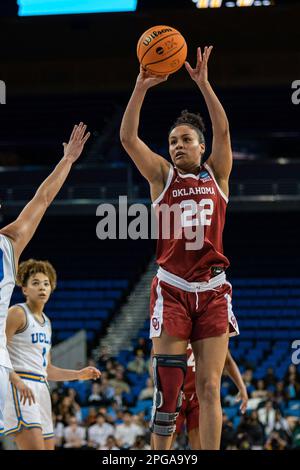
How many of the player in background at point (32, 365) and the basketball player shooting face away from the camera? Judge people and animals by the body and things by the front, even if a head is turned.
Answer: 0

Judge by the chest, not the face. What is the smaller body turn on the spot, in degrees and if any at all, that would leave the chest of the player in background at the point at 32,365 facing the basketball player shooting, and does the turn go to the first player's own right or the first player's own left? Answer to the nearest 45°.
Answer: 0° — they already face them

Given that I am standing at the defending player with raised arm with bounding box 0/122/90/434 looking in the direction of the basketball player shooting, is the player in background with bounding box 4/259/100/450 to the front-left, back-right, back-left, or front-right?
front-left

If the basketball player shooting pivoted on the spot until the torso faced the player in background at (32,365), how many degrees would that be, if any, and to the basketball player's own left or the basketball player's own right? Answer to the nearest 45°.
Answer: approximately 135° to the basketball player's own right

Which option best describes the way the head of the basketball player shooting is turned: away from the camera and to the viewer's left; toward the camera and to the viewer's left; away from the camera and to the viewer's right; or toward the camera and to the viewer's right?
toward the camera and to the viewer's left

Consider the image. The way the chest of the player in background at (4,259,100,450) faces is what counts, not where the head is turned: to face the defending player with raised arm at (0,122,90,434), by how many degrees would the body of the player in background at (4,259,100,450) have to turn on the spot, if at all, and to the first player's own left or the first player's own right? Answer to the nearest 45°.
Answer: approximately 45° to the first player's own right

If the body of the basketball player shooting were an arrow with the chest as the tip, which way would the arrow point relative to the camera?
toward the camera

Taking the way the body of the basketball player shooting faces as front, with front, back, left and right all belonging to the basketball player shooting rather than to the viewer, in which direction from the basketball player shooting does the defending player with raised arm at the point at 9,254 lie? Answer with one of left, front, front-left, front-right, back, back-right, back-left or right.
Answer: front-right

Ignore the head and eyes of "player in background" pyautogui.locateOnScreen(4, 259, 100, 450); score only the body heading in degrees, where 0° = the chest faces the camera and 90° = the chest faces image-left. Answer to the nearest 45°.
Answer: approximately 315°

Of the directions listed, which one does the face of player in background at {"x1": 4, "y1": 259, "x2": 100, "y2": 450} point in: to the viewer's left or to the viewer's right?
to the viewer's right
